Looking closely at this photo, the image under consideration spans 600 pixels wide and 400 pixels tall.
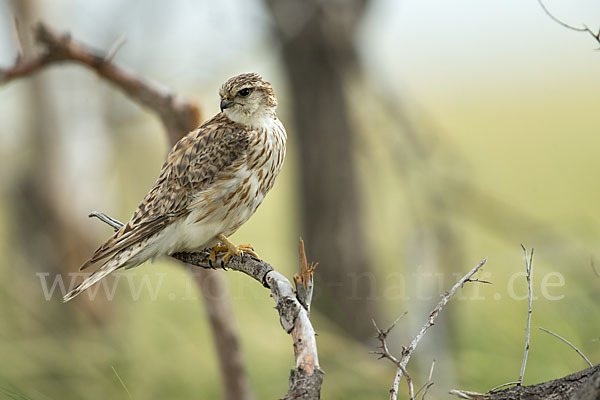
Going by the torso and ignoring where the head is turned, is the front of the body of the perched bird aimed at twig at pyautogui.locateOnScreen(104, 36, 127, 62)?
no

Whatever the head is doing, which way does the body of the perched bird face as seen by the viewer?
to the viewer's right

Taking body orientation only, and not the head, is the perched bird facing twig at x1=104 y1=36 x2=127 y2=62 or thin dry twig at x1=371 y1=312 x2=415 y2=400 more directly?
the thin dry twig
